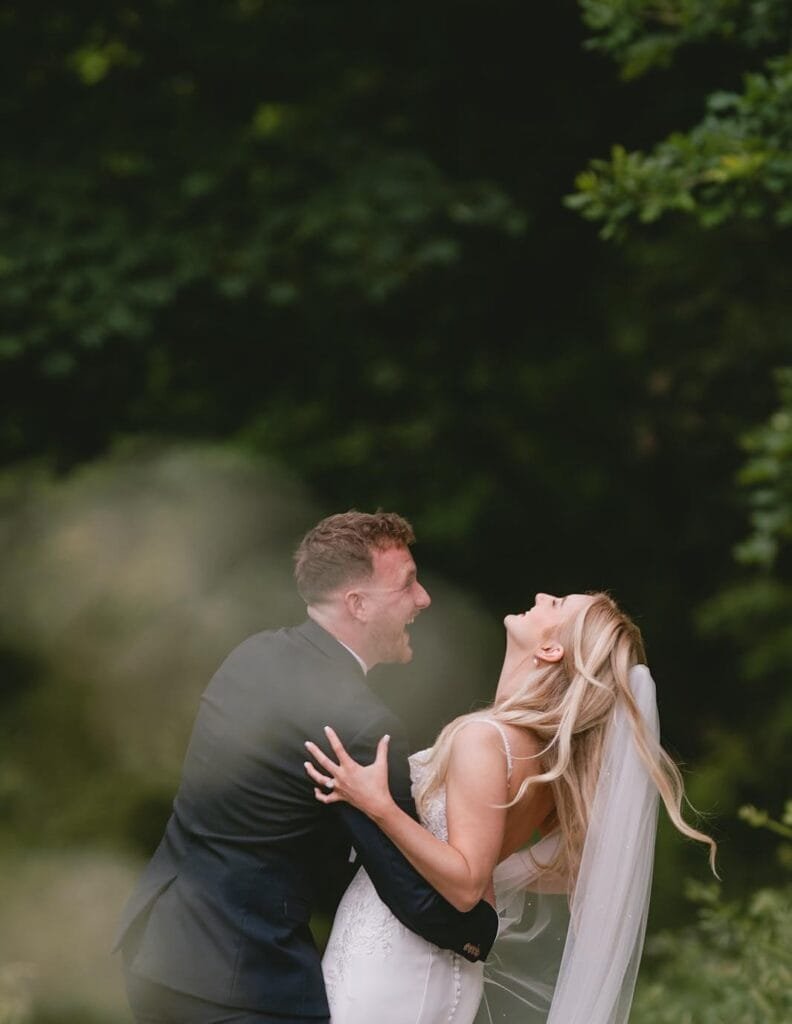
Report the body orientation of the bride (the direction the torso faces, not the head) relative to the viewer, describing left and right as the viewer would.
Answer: facing to the left of the viewer

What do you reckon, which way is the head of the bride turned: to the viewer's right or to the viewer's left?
to the viewer's left

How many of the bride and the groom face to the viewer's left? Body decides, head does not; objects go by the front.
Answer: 1

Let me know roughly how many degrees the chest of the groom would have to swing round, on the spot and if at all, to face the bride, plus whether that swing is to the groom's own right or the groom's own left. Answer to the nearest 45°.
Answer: approximately 45° to the groom's own left

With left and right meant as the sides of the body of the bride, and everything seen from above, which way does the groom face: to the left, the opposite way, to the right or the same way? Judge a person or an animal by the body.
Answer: the opposite way

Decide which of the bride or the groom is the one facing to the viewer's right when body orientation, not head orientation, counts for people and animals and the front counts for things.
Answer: the groom

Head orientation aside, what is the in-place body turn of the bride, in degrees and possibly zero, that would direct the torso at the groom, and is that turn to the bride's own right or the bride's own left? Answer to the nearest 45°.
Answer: approximately 45° to the bride's own left

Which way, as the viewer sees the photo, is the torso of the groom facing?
to the viewer's right
